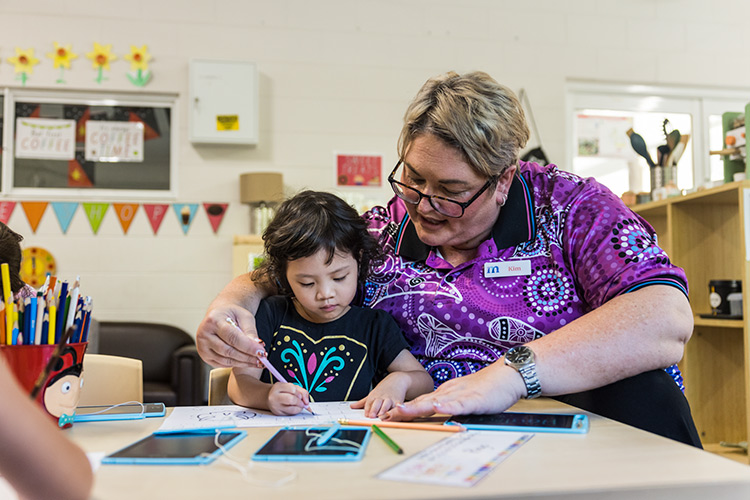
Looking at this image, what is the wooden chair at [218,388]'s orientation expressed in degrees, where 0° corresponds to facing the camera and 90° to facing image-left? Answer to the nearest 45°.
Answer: approximately 0°

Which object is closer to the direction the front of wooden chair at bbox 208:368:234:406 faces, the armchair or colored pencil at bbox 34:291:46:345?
the colored pencil

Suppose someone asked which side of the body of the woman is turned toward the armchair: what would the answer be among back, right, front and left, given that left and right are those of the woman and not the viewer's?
right

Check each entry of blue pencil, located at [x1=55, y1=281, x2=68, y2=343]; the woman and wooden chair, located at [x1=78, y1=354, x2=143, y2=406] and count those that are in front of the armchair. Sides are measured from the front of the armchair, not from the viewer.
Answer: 3

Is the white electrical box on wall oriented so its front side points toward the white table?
yes

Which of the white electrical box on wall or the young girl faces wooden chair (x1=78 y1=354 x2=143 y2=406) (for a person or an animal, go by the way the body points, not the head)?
the white electrical box on wall
